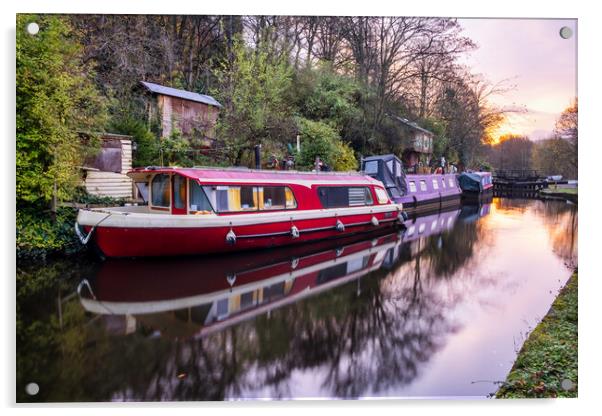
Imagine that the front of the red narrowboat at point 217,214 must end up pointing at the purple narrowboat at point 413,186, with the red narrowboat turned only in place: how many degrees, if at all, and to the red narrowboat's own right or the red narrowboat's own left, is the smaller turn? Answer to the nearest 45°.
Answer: approximately 180°

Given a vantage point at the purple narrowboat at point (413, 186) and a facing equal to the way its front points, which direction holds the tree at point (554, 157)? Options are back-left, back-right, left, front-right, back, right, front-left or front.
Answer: back-right

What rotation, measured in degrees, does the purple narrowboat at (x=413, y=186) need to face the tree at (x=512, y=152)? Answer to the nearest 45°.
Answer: approximately 135° to its right

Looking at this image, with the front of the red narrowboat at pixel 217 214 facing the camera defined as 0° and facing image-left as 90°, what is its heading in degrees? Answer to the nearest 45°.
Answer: approximately 45°

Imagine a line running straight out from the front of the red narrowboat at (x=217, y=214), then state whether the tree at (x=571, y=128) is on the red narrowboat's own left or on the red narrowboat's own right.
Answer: on the red narrowboat's own left

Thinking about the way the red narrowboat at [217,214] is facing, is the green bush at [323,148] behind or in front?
behind
